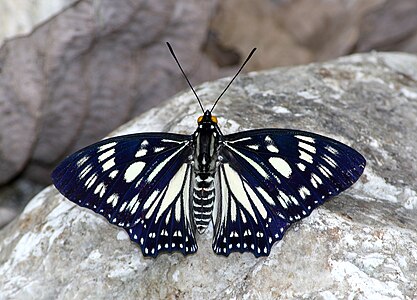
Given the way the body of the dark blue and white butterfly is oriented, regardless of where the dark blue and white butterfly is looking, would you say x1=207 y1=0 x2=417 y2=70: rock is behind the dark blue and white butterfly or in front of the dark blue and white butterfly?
in front

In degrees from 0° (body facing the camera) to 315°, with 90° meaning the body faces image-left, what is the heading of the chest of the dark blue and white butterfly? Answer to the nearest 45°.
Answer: approximately 180°

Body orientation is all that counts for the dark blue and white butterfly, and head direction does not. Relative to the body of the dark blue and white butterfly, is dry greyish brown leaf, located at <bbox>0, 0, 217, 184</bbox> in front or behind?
in front

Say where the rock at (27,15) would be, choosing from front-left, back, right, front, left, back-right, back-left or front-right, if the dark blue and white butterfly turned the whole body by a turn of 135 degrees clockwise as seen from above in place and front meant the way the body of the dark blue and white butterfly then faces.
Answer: back
